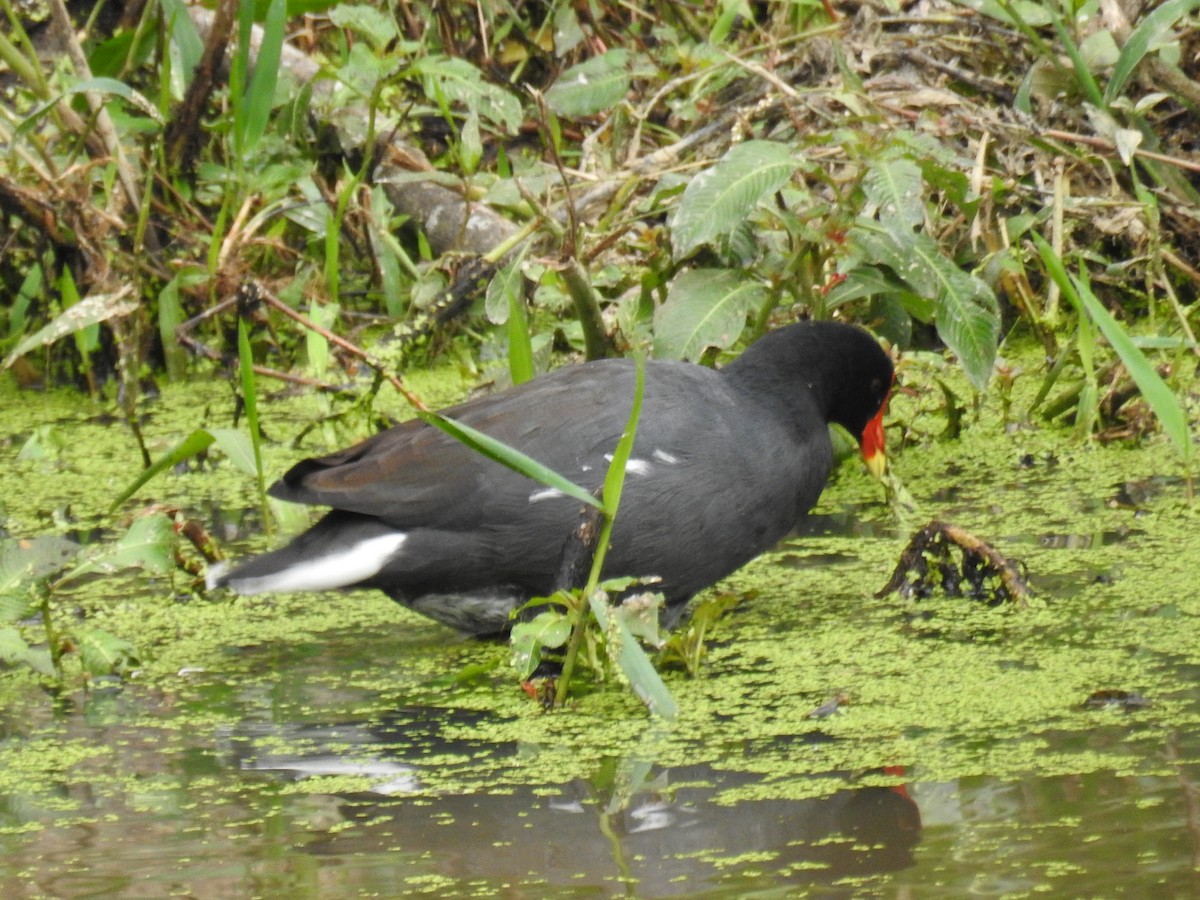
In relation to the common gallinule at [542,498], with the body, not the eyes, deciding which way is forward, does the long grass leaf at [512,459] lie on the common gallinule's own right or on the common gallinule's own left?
on the common gallinule's own right

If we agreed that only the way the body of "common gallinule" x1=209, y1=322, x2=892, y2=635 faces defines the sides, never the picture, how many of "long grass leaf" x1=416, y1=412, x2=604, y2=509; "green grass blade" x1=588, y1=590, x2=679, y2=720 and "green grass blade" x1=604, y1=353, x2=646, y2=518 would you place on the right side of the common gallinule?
3

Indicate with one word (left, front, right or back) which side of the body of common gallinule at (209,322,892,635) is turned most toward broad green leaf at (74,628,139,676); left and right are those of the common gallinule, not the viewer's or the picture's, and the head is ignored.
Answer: back

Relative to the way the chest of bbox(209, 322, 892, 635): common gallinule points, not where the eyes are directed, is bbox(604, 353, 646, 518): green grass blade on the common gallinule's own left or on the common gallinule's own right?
on the common gallinule's own right

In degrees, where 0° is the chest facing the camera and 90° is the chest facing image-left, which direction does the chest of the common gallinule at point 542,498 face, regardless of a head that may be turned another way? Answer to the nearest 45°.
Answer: approximately 270°

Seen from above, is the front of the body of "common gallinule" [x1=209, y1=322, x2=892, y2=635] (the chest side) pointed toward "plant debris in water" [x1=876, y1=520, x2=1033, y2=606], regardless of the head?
yes

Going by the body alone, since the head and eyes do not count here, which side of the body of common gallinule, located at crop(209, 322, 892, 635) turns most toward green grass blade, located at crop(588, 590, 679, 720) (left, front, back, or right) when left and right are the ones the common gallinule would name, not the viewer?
right

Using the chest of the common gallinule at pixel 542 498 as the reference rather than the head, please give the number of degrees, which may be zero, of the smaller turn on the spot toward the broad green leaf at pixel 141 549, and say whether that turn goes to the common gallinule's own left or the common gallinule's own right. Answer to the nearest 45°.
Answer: approximately 180°

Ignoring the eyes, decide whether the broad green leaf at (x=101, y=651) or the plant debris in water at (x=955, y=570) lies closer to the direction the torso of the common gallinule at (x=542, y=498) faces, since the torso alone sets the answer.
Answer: the plant debris in water
